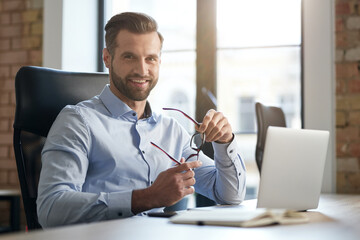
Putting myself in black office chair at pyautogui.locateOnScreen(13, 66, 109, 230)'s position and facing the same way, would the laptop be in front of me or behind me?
in front

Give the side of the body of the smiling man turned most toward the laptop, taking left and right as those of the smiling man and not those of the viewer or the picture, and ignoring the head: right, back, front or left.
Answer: front

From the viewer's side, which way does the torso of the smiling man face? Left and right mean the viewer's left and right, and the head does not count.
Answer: facing the viewer and to the right of the viewer
